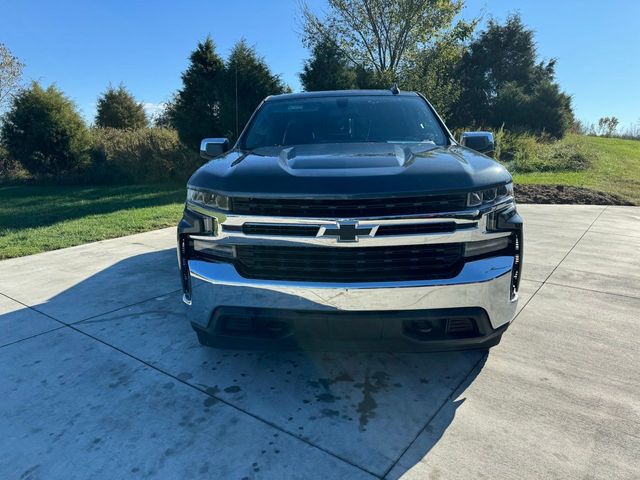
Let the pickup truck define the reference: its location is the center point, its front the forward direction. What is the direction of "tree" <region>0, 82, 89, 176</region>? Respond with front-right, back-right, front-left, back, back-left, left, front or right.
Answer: back-right

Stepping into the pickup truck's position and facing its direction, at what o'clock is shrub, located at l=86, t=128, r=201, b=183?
The shrub is roughly at 5 o'clock from the pickup truck.

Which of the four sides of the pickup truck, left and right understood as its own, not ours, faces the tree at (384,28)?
back

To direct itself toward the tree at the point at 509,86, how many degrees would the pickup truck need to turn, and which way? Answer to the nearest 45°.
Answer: approximately 180°

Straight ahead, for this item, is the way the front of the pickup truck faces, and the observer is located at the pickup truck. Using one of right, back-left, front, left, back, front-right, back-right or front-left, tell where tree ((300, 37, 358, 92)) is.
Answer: back

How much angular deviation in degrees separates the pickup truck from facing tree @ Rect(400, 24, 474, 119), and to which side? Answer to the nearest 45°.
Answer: approximately 180°

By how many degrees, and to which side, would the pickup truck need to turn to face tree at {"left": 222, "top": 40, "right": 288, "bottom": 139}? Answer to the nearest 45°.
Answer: approximately 180°

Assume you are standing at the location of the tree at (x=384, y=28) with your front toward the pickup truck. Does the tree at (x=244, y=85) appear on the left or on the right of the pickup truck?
right

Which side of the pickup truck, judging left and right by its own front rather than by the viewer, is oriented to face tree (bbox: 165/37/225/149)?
back

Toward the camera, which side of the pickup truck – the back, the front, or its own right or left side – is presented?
front
